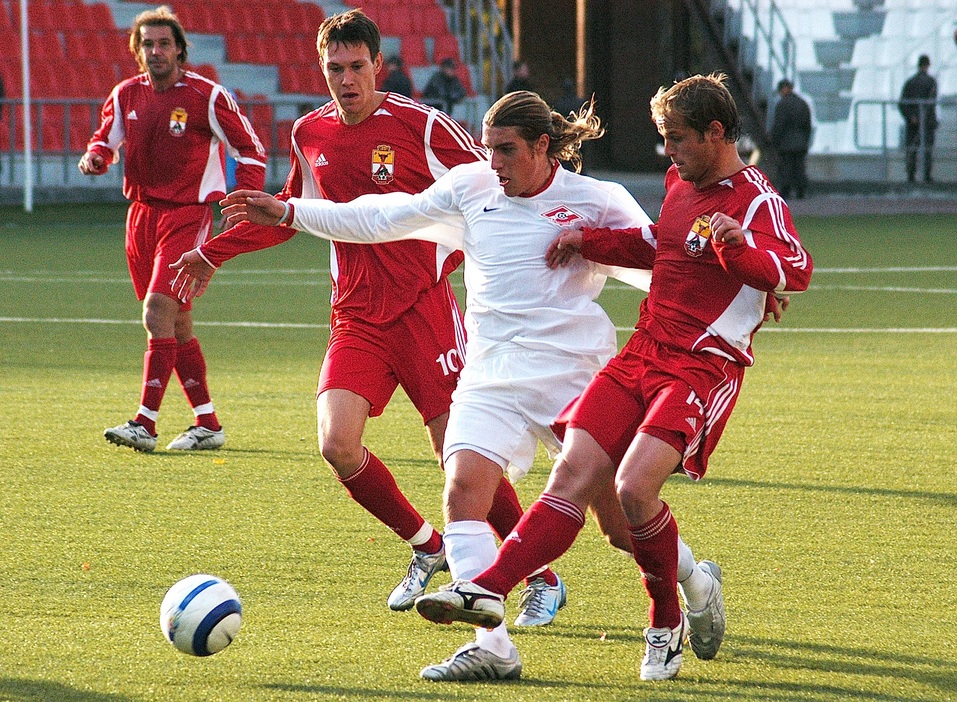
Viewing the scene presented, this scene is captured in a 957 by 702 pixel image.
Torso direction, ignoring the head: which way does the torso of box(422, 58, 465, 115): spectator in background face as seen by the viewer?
toward the camera

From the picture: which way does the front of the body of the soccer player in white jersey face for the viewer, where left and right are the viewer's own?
facing the viewer and to the left of the viewer

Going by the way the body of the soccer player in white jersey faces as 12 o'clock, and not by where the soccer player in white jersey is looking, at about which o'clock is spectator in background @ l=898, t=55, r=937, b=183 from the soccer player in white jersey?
The spectator in background is roughly at 5 o'clock from the soccer player in white jersey.

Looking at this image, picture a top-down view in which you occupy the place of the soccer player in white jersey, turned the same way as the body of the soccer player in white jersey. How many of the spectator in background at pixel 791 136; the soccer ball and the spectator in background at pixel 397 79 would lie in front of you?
1
